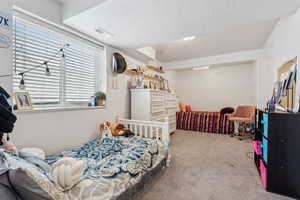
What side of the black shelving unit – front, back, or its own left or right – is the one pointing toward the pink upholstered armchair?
right

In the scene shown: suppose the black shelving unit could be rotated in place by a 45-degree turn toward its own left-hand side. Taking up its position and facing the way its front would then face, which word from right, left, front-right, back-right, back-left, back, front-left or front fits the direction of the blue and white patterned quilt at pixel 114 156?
front

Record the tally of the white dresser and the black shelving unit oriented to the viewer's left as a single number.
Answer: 1

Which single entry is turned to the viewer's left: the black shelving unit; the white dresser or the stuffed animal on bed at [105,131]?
the black shelving unit

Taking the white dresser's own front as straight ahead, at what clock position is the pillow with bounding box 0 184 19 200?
The pillow is roughly at 2 o'clock from the white dresser.

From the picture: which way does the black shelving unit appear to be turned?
to the viewer's left

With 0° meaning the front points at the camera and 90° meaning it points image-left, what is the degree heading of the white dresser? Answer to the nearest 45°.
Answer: approximately 315°

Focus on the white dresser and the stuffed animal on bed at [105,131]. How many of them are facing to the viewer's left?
0

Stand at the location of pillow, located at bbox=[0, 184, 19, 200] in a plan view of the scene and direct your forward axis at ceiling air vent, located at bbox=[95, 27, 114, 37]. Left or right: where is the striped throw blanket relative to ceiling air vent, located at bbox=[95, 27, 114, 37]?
right

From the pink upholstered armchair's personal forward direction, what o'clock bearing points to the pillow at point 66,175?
The pillow is roughly at 11 o'clock from the pink upholstered armchair.

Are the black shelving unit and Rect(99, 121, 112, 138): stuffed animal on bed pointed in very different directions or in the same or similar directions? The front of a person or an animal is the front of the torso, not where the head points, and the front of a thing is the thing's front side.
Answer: very different directions
